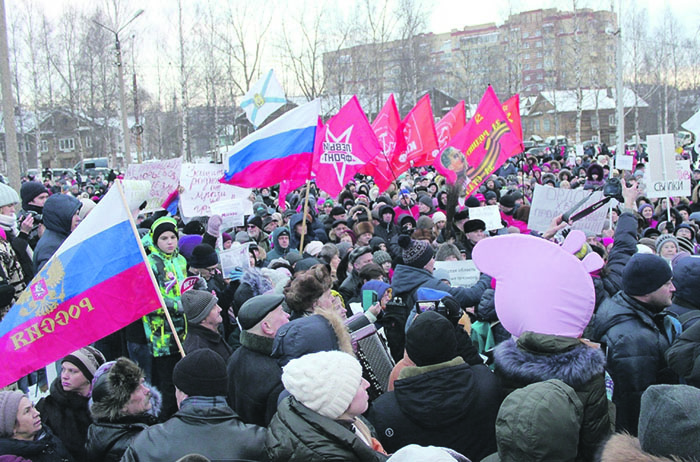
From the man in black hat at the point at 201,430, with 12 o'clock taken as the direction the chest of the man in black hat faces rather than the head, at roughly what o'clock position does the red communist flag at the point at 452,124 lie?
The red communist flag is roughly at 1 o'clock from the man in black hat.

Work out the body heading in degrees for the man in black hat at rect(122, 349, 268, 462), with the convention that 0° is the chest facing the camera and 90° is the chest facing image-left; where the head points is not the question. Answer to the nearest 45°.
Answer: approximately 180°

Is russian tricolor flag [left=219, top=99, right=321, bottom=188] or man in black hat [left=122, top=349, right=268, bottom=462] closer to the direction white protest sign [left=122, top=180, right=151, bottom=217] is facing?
the man in black hat

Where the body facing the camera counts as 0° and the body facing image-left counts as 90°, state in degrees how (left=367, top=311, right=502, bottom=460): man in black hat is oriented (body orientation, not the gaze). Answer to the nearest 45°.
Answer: approximately 180°

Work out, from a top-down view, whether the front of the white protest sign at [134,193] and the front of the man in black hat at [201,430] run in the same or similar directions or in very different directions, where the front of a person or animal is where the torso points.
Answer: very different directions

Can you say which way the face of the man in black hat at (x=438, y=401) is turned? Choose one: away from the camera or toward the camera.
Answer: away from the camera
